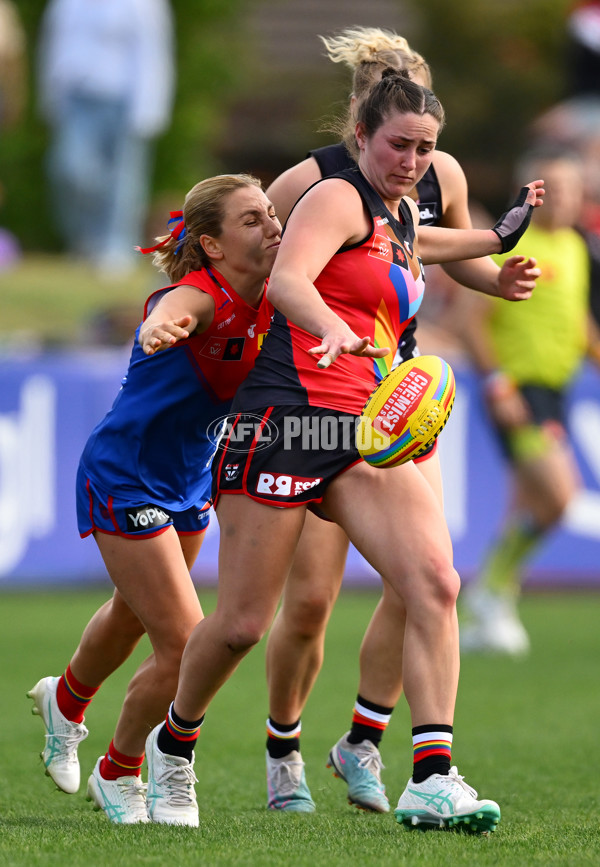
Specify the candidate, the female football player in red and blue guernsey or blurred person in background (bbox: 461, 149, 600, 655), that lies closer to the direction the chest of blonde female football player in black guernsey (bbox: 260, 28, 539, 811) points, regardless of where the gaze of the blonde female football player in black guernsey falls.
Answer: the female football player in red and blue guernsey

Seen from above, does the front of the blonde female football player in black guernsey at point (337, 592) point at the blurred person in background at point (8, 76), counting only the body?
no

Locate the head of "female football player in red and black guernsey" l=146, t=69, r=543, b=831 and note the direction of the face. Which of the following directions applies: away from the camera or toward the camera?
toward the camera

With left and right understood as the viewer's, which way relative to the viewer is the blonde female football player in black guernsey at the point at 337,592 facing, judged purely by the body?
facing the viewer

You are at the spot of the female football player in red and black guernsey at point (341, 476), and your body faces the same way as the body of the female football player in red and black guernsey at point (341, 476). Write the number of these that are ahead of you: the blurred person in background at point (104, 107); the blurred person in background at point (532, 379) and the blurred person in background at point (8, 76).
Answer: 0

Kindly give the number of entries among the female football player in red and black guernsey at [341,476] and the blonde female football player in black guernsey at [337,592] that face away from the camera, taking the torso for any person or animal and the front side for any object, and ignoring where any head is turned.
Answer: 0

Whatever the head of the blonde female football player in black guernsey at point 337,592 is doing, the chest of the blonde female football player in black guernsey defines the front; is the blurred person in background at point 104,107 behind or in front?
behind

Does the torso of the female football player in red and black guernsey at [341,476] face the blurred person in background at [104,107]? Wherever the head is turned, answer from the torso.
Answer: no

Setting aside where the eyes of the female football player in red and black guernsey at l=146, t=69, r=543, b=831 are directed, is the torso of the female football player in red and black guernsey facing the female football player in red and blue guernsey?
no

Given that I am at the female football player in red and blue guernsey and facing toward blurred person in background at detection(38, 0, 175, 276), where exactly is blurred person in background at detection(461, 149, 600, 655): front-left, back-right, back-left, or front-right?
front-right

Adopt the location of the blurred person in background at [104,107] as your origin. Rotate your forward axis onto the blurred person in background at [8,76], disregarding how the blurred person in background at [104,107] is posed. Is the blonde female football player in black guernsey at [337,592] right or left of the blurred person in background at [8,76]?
left

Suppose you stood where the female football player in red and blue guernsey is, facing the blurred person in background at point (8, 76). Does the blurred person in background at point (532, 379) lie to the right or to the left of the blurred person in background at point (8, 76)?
right

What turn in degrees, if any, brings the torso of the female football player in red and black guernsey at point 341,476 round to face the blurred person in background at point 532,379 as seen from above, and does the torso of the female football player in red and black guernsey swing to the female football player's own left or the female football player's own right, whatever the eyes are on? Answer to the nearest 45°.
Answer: approximately 135° to the female football player's own left
